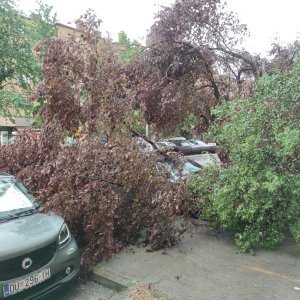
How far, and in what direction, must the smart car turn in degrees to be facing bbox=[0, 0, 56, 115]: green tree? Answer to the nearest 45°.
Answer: approximately 135° to its left

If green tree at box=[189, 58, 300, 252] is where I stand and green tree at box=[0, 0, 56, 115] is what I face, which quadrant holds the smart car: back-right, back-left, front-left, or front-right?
front-left

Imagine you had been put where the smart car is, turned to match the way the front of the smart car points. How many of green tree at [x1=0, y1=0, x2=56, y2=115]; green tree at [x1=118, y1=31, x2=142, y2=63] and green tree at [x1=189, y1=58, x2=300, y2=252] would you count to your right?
0

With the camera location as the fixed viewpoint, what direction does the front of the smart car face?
facing the viewer and to the right of the viewer

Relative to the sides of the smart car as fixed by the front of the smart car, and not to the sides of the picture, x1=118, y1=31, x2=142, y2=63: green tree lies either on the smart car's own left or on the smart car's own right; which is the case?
on the smart car's own left
